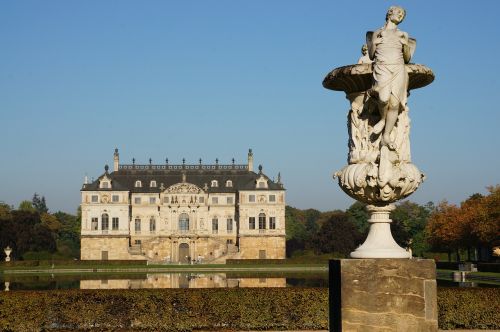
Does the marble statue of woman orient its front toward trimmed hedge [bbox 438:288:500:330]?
no

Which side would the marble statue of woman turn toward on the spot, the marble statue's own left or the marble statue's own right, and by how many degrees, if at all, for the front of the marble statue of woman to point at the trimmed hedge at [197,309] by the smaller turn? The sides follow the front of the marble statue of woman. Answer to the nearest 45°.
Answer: approximately 135° to the marble statue's own right

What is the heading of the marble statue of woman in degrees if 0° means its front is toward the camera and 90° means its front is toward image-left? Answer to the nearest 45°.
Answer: approximately 0°
